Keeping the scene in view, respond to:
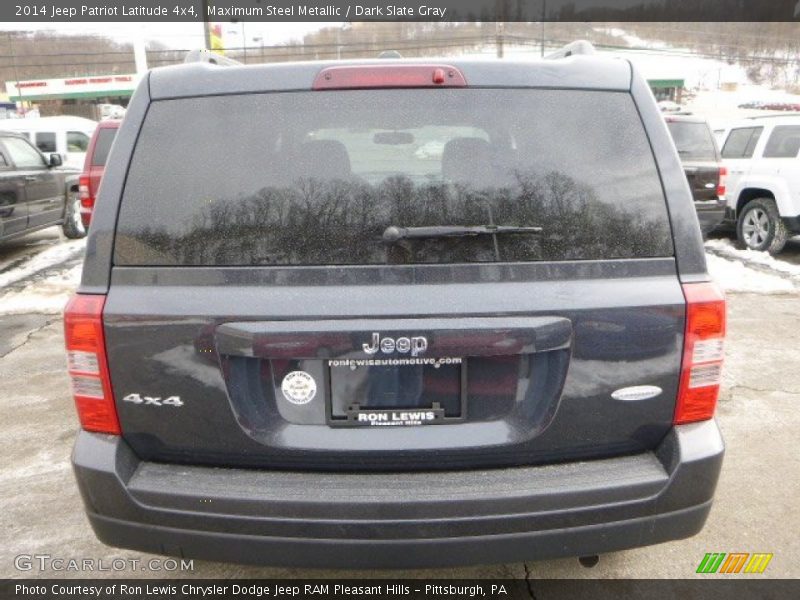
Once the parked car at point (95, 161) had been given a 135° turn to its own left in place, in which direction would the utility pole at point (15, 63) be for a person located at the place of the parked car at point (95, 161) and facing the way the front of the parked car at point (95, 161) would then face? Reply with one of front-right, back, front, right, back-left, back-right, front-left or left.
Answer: back-right

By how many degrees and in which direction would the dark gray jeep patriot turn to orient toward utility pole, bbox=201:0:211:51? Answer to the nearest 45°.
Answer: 0° — it already faces it

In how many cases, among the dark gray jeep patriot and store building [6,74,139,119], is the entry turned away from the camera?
1

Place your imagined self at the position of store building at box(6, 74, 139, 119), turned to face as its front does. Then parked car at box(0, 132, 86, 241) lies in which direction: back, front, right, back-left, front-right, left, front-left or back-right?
front

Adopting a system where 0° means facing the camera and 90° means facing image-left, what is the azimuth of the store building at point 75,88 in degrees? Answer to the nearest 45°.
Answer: approximately 0°

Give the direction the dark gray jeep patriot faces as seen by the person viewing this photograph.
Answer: facing away from the viewer

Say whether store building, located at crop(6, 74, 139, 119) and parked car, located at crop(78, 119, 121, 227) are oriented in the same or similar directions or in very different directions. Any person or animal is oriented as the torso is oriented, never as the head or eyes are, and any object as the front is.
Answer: very different directions

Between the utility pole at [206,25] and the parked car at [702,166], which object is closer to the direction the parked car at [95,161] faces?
the utility pole

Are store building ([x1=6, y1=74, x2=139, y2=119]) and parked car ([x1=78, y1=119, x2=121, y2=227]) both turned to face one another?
yes

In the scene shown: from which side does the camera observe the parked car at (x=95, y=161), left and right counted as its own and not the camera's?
back

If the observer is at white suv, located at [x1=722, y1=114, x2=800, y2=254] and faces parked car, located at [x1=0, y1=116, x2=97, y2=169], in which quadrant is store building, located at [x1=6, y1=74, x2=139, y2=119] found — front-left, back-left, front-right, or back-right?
front-right
